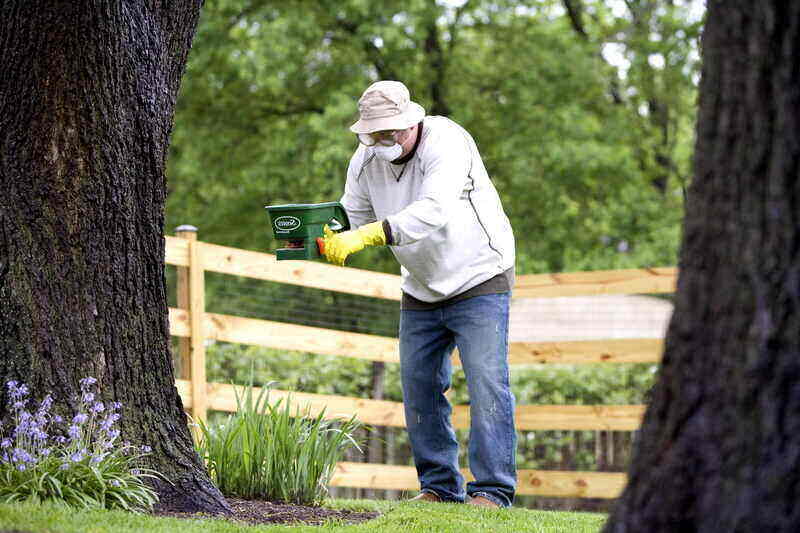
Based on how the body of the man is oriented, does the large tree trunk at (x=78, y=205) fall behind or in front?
in front

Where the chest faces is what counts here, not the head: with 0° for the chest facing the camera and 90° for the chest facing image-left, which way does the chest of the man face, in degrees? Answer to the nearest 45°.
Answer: approximately 45°

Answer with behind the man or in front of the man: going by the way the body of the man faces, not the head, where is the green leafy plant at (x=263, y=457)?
in front

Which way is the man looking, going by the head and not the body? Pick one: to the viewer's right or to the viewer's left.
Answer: to the viewer's left

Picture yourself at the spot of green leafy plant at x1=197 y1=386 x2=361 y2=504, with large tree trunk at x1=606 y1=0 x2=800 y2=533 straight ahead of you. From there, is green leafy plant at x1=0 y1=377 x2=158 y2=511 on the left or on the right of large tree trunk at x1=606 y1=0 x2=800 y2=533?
right

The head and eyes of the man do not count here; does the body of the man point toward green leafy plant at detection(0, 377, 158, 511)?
yes
